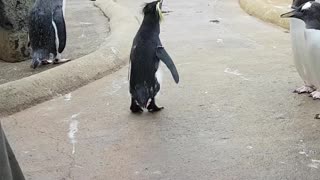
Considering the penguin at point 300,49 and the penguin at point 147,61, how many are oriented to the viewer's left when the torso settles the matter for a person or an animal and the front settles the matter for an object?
1

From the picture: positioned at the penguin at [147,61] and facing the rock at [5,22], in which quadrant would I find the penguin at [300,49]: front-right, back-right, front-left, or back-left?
back-right

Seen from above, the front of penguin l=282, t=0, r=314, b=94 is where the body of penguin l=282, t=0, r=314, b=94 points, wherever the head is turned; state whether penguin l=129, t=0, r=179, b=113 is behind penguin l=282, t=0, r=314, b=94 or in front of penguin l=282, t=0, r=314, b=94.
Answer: in front

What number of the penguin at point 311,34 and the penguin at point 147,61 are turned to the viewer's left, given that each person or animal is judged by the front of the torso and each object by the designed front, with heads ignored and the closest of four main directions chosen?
1

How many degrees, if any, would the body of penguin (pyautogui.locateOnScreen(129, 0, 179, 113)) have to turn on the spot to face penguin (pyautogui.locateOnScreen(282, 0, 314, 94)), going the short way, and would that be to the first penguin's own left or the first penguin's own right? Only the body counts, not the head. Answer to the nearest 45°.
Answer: approximately 45° to the first penguin's own right

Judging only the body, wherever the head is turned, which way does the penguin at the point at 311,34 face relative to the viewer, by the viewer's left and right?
facing to the left of the viewer

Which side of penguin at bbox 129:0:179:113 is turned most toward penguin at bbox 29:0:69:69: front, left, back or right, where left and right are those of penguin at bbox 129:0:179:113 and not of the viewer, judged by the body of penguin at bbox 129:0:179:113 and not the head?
left

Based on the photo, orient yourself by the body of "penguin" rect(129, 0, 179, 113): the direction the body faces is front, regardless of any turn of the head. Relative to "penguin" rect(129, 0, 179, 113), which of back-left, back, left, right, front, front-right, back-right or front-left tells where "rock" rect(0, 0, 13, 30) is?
left
